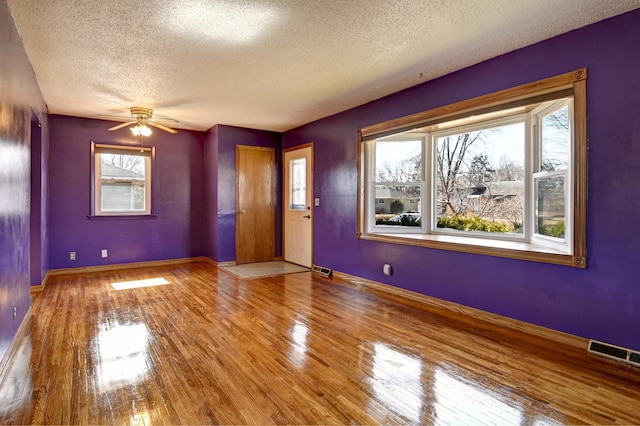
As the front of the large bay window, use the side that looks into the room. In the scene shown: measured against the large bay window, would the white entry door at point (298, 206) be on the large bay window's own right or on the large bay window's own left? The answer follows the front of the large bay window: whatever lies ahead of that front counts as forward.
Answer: on the large bay window's own right

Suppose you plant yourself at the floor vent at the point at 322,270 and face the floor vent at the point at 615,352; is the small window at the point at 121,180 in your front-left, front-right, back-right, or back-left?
back-right

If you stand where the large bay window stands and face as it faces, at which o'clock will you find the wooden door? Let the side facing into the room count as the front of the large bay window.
The wooden door is roughly at 2 o'clock from the large bay window.

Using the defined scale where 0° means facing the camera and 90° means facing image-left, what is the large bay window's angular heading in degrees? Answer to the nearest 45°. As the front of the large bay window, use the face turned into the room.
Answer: approximately 45°

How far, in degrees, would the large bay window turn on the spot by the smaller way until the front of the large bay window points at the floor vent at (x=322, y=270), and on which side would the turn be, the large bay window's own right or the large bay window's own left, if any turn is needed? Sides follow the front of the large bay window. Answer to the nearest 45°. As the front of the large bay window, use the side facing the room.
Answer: approximately 45° to the large bay window's own right
